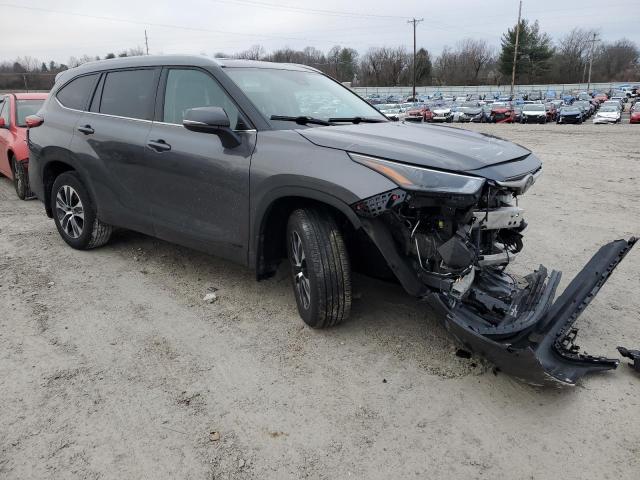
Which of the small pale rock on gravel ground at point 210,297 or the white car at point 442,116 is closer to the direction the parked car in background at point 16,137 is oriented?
the small pale rock on gravel ground

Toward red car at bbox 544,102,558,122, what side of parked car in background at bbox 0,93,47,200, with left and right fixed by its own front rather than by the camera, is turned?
left

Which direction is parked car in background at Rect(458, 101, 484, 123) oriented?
toward the camera

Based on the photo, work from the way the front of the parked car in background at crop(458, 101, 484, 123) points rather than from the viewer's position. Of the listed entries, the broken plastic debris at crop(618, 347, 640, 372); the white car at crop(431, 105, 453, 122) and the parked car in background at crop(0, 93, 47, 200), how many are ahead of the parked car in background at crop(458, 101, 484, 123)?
2

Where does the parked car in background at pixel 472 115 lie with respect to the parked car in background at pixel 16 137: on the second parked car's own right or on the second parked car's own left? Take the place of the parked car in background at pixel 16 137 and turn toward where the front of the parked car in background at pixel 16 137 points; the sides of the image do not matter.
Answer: on the second parked car's own left

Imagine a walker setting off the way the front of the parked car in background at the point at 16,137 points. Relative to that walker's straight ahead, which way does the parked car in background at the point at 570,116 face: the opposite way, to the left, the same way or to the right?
to the right

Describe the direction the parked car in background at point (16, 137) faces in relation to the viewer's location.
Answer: facing the viewer and to the right of the viewer

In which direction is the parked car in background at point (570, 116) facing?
toward the camera

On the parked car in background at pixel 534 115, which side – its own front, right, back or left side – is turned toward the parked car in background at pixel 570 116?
left

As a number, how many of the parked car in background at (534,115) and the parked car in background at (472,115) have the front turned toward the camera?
2

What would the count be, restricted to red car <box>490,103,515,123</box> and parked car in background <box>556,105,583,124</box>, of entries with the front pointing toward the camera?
2

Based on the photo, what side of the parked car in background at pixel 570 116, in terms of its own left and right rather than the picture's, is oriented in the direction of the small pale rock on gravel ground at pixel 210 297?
front

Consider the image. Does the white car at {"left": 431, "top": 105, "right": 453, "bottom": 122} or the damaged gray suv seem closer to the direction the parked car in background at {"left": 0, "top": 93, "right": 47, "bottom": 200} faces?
the damaged gray suv

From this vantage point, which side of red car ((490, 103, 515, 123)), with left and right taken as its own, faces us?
front

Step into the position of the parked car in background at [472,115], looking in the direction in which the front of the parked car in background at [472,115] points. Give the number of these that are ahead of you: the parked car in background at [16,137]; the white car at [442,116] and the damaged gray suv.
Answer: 2

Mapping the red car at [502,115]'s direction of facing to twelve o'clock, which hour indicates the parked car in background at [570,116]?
The parked car in background is roughly at 9 o'clock from the red car.
